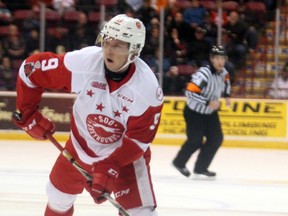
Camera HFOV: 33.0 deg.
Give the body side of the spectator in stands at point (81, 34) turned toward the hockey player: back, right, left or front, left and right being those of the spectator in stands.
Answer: front

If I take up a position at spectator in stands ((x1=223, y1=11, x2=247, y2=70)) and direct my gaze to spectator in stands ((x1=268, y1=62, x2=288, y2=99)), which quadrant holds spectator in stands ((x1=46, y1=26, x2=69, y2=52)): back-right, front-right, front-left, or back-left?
back-right

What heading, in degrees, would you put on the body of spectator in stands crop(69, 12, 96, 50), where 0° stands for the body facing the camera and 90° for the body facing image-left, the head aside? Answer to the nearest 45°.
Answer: approximately 0°

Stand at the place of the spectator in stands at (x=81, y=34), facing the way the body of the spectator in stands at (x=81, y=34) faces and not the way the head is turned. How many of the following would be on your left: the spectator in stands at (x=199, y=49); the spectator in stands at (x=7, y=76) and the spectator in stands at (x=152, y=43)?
2

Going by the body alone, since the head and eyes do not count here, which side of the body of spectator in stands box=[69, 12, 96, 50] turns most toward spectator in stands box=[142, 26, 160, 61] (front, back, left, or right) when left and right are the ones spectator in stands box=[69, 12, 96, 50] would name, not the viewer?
left

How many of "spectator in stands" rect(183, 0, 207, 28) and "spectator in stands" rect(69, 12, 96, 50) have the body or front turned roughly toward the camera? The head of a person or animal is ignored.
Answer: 2

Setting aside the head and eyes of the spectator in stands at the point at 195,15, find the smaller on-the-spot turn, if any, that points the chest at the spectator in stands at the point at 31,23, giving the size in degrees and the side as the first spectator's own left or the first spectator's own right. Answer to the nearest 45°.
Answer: approximately 90° to the first spectator's own right

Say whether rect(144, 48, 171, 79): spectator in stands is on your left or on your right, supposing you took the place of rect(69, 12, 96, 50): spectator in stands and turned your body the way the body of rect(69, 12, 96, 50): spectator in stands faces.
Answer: on your left

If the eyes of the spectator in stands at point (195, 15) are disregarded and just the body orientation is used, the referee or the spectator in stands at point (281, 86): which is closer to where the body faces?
the referee

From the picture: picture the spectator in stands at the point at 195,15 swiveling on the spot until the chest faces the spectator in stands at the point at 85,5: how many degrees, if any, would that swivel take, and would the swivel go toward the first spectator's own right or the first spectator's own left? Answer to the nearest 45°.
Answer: approximately 90° to the first spectator's own right

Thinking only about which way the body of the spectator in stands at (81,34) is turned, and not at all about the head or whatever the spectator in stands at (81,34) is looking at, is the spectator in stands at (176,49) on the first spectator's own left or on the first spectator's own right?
on the first spectator's own left
